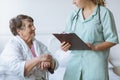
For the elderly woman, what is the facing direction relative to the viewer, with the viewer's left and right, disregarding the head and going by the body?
facing the viewer and to the right of the viewer

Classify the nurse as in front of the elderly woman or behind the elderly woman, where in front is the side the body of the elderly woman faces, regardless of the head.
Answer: in front
